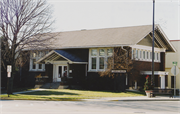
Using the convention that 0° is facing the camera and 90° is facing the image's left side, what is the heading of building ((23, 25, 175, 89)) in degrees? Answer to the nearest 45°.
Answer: approximately 45°

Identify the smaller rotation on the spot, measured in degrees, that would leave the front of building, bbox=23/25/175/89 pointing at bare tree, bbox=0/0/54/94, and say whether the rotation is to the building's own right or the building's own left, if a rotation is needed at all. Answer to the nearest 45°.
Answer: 0° — it already faces it

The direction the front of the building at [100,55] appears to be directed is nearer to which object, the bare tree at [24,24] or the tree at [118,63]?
the bare tree

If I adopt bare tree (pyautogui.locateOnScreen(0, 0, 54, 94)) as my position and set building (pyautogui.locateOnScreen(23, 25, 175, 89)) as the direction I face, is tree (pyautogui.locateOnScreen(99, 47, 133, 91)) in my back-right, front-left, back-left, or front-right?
front-right

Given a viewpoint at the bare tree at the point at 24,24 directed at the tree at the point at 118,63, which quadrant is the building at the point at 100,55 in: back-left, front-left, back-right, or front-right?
front-left
